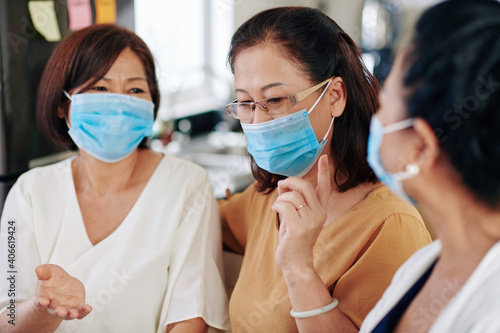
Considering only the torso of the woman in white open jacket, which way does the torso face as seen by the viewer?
to the viewer's left

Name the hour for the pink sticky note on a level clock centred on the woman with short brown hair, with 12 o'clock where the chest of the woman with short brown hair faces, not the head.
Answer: The pink sticky note is roughly at 6 o'clock from the woman with short brown hair.

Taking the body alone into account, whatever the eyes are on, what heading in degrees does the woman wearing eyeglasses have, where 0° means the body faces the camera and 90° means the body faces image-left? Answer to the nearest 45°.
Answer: approximately 45°

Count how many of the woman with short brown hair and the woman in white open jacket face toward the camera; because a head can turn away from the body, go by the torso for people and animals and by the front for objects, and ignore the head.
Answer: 1

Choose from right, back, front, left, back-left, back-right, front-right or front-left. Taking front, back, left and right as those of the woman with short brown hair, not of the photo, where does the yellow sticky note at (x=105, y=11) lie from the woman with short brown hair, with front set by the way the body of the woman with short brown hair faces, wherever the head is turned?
back

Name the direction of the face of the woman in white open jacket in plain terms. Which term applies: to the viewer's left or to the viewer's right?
to the viewer's left

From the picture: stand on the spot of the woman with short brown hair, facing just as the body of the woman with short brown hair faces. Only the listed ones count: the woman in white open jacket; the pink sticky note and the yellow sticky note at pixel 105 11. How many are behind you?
2

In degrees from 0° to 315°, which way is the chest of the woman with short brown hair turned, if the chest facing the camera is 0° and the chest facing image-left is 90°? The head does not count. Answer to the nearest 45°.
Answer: approximately 0°

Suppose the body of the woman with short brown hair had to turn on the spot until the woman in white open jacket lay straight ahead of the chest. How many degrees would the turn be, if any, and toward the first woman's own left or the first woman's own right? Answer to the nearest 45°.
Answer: approximately 45° to the first woman's own left

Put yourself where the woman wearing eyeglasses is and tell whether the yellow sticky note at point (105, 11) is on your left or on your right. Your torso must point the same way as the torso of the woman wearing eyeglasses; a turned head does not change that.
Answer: on your right
